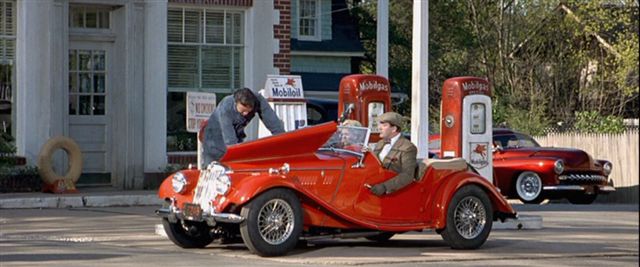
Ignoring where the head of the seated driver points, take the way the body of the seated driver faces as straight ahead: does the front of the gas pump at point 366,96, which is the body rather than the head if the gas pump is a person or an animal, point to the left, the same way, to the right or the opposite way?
to the left

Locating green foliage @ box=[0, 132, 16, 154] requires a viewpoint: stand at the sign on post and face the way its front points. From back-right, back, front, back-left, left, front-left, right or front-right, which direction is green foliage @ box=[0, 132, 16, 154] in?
back-right

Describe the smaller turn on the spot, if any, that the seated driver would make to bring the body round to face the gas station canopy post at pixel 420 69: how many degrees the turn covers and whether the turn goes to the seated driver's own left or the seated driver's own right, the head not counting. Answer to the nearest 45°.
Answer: approximately 135° to the seated driver's own right

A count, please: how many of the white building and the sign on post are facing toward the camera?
2

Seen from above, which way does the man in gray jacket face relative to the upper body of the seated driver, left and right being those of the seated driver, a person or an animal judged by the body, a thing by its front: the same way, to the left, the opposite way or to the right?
to the left

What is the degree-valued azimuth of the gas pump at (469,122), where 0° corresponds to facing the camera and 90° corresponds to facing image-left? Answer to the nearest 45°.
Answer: approximately 315°

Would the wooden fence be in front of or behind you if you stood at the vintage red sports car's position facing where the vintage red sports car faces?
behind

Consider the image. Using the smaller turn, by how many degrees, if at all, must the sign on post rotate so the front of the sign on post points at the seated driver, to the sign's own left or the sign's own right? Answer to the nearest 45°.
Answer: approximately 45° to the sign's own left

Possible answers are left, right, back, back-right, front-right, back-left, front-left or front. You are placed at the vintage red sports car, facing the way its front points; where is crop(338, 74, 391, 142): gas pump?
back-right
